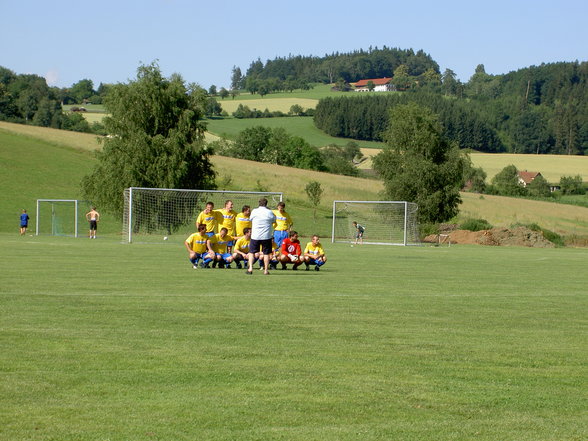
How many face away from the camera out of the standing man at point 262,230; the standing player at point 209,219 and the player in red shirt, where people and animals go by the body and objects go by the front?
1

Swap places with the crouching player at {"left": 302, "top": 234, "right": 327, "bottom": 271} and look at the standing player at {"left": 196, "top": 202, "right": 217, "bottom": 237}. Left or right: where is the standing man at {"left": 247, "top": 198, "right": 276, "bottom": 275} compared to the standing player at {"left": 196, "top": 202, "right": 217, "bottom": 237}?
left

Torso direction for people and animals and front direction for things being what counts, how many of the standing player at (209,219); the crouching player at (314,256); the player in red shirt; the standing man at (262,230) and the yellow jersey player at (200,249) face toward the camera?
4

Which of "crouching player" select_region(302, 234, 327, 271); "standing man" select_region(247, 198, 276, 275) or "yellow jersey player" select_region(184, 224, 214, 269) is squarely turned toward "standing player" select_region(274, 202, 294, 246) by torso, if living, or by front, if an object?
"standing man" select_region(247, 198, 276, 275)

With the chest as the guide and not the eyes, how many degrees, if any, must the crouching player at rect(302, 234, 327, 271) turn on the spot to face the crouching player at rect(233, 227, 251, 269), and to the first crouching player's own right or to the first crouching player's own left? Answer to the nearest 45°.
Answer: approximately 90° to the first crouching player's own right

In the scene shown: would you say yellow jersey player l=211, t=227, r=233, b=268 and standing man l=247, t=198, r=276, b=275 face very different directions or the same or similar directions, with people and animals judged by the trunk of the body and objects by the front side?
very different directions

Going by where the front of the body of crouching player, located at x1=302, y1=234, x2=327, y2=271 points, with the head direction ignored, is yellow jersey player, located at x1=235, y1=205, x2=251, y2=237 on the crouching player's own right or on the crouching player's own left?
on the crouching player's own right

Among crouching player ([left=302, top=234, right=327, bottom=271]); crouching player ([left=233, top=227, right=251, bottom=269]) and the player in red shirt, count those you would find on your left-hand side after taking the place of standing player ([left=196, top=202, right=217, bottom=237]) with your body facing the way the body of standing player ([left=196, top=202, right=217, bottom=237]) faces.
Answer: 3

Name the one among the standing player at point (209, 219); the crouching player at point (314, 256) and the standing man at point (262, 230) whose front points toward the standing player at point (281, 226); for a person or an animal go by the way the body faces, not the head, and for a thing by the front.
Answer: the standing man at point (262, 230)

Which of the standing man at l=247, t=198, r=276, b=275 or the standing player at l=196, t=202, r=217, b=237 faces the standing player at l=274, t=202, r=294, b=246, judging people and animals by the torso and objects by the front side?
the standing man at l=247, t=198, r=276, b=275

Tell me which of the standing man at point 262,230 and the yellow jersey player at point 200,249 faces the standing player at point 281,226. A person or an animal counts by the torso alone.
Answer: the standing man at point 262,230

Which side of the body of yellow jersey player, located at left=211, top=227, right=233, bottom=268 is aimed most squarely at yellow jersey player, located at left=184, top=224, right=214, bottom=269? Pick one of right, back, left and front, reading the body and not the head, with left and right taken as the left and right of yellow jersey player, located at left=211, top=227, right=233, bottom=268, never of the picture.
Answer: right

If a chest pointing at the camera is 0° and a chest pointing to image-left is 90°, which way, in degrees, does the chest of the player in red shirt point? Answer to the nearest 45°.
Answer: approximately 0°

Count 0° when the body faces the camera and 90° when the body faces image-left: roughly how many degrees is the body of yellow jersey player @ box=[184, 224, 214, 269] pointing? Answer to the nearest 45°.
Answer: approximately 0°

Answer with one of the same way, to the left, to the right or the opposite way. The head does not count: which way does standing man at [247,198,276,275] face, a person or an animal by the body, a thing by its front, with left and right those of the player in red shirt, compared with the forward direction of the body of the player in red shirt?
the opposite way

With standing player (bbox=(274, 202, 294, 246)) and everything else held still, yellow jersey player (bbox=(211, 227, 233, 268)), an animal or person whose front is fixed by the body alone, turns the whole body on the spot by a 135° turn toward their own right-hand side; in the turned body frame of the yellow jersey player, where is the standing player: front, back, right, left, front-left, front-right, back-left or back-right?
right

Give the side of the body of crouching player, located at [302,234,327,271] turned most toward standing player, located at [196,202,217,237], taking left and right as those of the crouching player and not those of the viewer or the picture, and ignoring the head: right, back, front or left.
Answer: right

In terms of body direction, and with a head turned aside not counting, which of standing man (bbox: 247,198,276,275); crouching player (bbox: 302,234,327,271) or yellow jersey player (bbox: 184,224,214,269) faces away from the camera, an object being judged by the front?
the standing man
